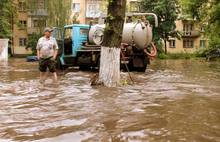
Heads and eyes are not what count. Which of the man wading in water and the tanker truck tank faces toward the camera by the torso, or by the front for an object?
the man wading in water

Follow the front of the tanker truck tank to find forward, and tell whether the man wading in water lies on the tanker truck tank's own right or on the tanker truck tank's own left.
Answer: on the tanker truck tank's own left

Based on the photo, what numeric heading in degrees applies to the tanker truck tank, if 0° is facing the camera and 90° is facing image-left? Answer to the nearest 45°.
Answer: approximately 135°

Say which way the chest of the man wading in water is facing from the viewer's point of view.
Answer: toward the camera

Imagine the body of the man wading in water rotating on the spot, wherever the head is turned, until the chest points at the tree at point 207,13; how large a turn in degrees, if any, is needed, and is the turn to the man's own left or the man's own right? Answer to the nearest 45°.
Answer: approximately 135° to the man's own left

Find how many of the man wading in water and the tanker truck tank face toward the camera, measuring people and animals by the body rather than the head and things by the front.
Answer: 1

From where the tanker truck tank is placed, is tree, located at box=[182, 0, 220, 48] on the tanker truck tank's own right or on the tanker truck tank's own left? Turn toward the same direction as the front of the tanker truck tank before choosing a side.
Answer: on the tanker truck tank's own right

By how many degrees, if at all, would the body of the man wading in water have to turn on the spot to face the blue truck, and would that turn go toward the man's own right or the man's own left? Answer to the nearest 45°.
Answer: approximately 180°
